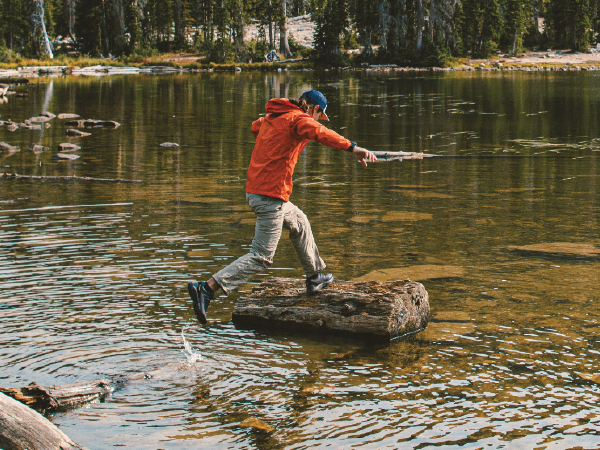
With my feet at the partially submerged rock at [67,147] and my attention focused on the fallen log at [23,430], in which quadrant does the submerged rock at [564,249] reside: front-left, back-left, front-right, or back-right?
front-left

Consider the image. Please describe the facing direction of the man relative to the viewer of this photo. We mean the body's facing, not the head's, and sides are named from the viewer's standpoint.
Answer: facing away from the viewer and to the right of the viewer

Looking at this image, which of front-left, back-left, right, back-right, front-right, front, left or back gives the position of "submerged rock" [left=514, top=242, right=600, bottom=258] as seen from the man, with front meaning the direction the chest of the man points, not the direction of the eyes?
front

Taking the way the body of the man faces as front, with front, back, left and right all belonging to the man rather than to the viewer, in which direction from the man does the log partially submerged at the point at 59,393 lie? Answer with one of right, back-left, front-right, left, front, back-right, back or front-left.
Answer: back

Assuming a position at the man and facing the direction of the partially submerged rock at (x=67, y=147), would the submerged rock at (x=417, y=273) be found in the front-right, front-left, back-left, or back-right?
front-right

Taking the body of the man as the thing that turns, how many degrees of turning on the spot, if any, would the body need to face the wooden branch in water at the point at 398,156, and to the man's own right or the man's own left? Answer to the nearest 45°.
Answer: approximately 45° to the man's own left

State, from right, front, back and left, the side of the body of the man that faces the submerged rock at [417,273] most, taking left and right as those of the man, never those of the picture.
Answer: front

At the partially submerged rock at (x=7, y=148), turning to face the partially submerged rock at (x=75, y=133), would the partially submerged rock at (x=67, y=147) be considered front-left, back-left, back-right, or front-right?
front-right

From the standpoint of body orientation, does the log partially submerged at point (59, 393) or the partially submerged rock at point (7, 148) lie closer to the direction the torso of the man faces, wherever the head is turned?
the partially submerged rock

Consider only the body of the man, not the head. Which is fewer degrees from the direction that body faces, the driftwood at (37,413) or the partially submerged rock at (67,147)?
the partially submerged rock

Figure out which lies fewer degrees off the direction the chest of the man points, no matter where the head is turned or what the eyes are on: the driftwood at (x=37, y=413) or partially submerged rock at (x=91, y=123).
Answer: the partially submerged rock

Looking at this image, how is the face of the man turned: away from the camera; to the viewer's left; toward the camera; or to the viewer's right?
to the viewer's right
